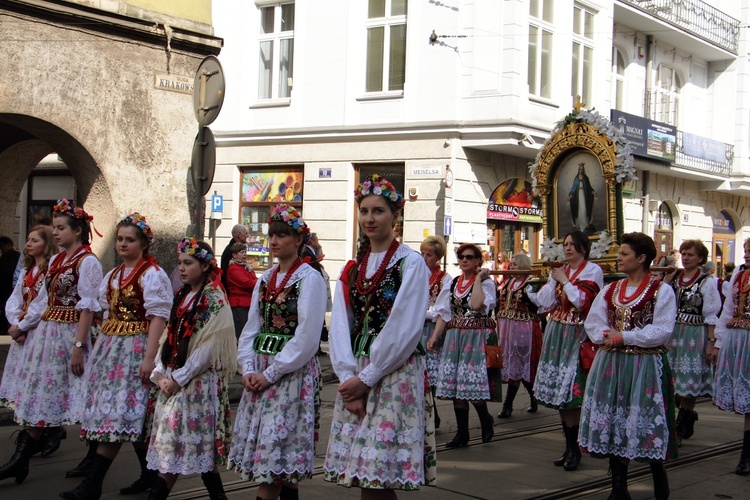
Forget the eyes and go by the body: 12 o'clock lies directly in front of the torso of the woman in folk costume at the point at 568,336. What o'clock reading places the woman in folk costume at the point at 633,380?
the woman in folk costume at the point at 633,380 is roughly at 10 o'clock from the woman in folk costume at the point at 568,336.

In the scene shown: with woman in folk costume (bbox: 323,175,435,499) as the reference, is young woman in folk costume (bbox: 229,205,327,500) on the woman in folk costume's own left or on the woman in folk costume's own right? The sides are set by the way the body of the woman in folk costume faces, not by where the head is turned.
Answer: on the woman in folk costume's own right

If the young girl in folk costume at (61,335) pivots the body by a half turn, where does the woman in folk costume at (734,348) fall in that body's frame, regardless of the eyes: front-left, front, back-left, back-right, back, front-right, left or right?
front-right

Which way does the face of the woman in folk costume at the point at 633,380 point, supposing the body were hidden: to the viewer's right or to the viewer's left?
to the viewer's left

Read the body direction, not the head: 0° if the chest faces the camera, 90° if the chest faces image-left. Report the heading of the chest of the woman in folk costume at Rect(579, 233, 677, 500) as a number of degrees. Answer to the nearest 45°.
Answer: approximately 45°

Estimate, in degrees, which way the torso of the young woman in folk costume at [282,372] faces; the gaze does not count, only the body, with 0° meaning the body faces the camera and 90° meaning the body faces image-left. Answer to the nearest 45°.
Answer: approximately 45°

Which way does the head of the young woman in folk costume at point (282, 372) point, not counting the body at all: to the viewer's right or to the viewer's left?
to the viewer's left
